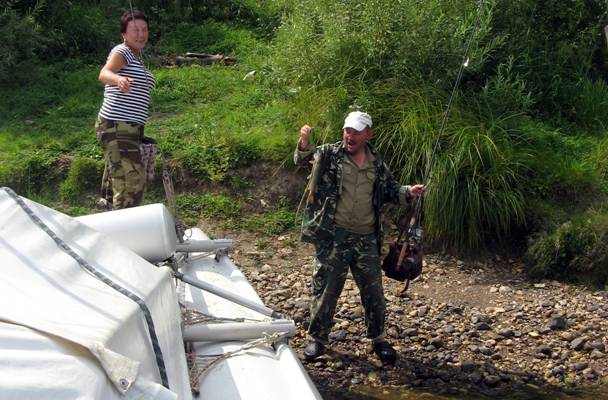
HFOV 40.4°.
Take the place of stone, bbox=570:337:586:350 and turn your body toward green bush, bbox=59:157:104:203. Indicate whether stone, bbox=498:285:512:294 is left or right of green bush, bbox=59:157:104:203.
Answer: right

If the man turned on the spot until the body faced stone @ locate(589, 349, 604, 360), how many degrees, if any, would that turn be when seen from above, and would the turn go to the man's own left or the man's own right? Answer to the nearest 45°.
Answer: approximately 90° to the man's own left

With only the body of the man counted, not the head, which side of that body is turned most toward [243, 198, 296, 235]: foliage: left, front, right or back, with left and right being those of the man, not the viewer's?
back

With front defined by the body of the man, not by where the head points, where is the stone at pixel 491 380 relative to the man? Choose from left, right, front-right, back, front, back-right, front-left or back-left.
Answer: left

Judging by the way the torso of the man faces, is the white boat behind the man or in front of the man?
in front

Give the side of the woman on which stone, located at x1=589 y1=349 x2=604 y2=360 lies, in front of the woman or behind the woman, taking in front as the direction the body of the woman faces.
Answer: in front

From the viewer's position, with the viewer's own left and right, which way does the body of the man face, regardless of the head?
facing the viewer

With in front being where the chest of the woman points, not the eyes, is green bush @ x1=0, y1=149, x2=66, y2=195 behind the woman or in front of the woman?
behind

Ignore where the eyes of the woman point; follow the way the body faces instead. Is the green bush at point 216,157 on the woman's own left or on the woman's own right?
on the woman's own left

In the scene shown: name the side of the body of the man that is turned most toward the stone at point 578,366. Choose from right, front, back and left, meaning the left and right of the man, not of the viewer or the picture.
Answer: left

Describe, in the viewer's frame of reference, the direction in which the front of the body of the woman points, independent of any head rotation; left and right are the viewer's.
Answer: facing the viewer and to the right of the viewer

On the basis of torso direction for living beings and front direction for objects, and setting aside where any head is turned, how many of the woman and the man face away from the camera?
0
